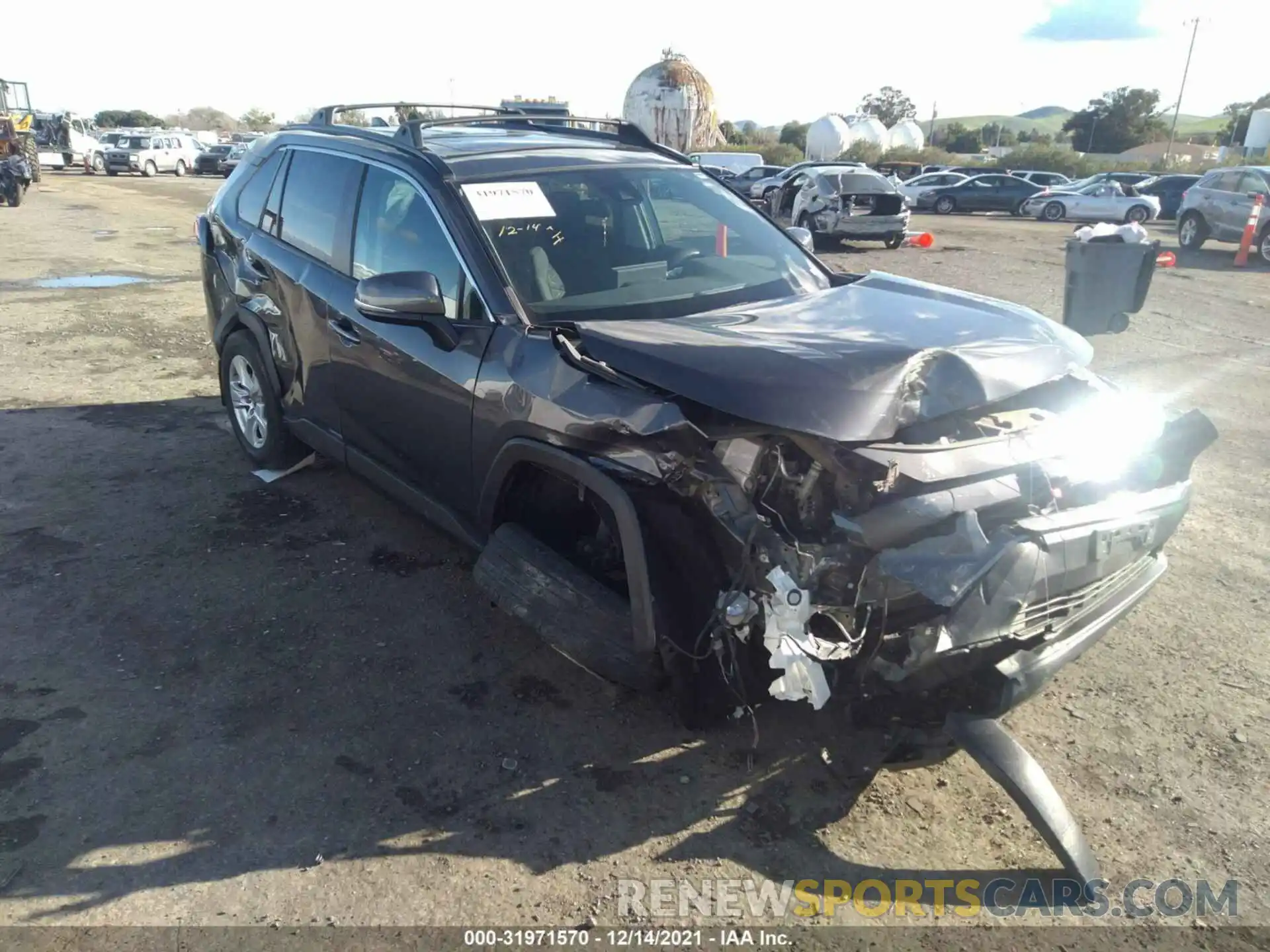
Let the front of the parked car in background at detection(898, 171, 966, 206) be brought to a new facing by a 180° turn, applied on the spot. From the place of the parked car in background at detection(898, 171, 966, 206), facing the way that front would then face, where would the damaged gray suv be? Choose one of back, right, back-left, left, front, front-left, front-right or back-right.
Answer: right

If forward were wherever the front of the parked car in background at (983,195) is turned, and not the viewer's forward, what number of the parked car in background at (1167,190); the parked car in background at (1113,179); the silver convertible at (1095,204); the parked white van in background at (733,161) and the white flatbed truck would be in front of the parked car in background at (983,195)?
2

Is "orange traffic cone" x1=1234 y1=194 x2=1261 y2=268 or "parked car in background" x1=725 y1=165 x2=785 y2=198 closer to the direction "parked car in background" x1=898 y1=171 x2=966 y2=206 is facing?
the parked car in background

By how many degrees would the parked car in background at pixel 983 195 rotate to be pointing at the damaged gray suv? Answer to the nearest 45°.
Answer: approximately 90° to its left

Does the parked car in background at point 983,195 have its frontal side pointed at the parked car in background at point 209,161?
yes

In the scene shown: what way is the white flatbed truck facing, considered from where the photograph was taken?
facing to the right of the viewer

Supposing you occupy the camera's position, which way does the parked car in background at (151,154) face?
facing the viewer and to the left of the viewer

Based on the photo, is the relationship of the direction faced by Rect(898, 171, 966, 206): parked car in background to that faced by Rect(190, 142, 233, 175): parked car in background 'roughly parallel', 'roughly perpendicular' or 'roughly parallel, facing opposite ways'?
roughly perpendicular

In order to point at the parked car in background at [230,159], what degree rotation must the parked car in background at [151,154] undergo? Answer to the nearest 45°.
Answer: approximately 135° to its left

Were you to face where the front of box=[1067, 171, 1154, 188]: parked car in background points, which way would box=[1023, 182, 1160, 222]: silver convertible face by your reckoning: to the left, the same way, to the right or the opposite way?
the same way

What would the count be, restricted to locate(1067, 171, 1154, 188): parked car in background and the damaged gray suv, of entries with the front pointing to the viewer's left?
1

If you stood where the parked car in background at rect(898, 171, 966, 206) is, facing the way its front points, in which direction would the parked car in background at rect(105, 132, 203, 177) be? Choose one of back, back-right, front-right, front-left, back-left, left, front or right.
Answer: front

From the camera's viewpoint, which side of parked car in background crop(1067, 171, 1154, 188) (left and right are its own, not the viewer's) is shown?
left

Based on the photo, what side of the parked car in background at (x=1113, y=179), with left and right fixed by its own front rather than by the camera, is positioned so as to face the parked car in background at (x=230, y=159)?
front

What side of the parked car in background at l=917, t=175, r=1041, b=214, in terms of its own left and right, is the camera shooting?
left

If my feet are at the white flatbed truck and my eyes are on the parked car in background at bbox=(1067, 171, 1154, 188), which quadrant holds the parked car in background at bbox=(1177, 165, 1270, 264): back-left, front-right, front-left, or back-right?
front-right

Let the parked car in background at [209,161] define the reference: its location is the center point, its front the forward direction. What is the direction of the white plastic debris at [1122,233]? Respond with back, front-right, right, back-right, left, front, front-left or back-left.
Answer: front-left

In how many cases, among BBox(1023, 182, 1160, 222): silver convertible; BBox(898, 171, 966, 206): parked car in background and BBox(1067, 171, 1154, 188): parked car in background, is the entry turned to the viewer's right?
0

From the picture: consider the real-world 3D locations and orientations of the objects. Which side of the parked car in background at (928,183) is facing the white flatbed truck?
front
